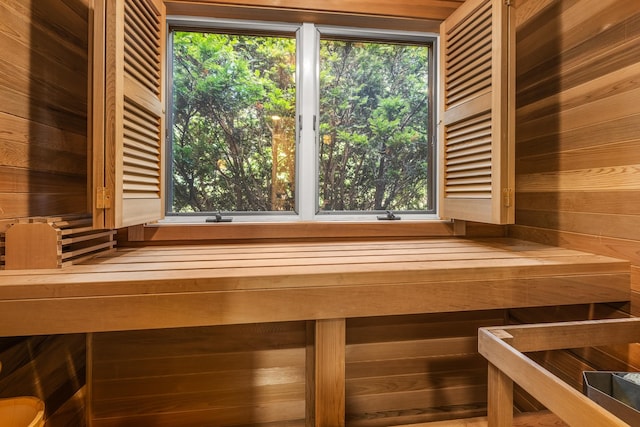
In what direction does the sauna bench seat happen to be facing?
toward the camera

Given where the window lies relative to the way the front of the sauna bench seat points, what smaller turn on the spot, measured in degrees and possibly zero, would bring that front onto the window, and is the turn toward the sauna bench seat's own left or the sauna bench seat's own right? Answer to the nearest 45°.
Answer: approximately 180°

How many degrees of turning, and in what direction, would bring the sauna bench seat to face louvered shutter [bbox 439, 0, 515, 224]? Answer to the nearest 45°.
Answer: approximately 135° to its left
